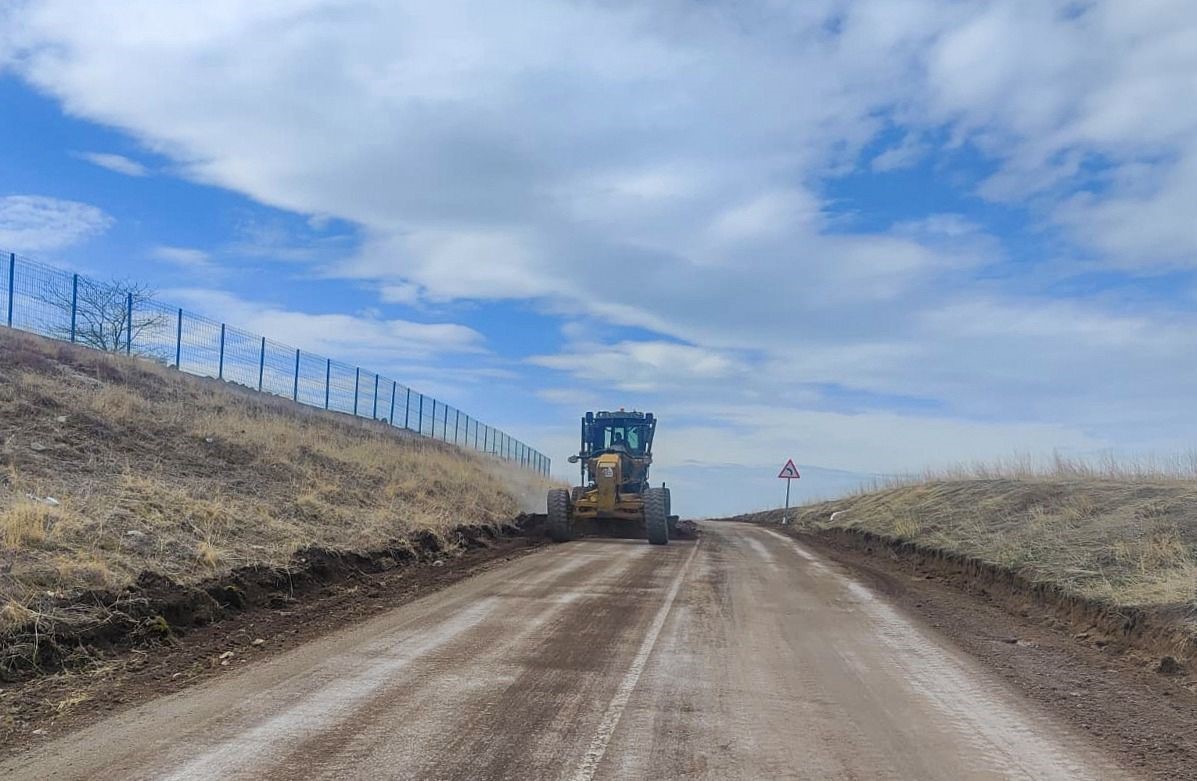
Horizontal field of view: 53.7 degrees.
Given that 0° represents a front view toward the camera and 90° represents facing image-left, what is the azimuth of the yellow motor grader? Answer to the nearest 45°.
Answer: approximately 0°
